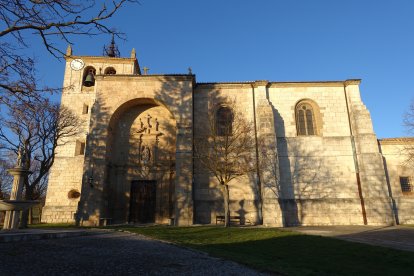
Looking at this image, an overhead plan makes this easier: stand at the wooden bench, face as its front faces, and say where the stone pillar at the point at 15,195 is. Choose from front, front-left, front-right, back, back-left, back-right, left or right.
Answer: front-right

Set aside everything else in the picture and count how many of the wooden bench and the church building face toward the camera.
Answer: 2

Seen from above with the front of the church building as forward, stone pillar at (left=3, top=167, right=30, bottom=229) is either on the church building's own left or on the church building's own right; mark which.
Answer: on the church building's own right

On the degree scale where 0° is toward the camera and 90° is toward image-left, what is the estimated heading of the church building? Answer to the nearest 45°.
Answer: approximately 0°

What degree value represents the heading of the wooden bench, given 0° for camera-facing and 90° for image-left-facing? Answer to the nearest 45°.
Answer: approximately 0°
